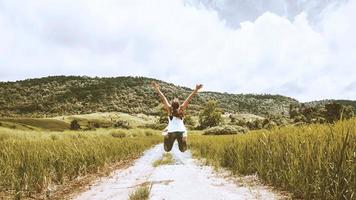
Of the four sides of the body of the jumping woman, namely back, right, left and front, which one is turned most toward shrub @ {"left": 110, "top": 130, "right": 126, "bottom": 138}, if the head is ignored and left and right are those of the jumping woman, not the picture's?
front

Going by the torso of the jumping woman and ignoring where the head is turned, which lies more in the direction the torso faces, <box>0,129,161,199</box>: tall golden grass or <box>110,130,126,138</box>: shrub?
the shrub

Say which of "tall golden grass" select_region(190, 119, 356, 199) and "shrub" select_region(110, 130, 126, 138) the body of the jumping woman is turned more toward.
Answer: the shrub

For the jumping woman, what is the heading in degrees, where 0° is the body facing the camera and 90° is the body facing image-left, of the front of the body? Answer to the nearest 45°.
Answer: approximately 180°

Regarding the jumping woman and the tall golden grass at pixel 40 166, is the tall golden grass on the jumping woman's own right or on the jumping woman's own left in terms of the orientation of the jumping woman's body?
on the jumping woman's own left

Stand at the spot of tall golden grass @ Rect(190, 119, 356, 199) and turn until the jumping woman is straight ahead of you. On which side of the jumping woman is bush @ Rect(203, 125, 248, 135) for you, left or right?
right

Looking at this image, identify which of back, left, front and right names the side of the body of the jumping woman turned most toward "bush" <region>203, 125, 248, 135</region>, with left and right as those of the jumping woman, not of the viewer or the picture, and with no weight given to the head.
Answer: front
